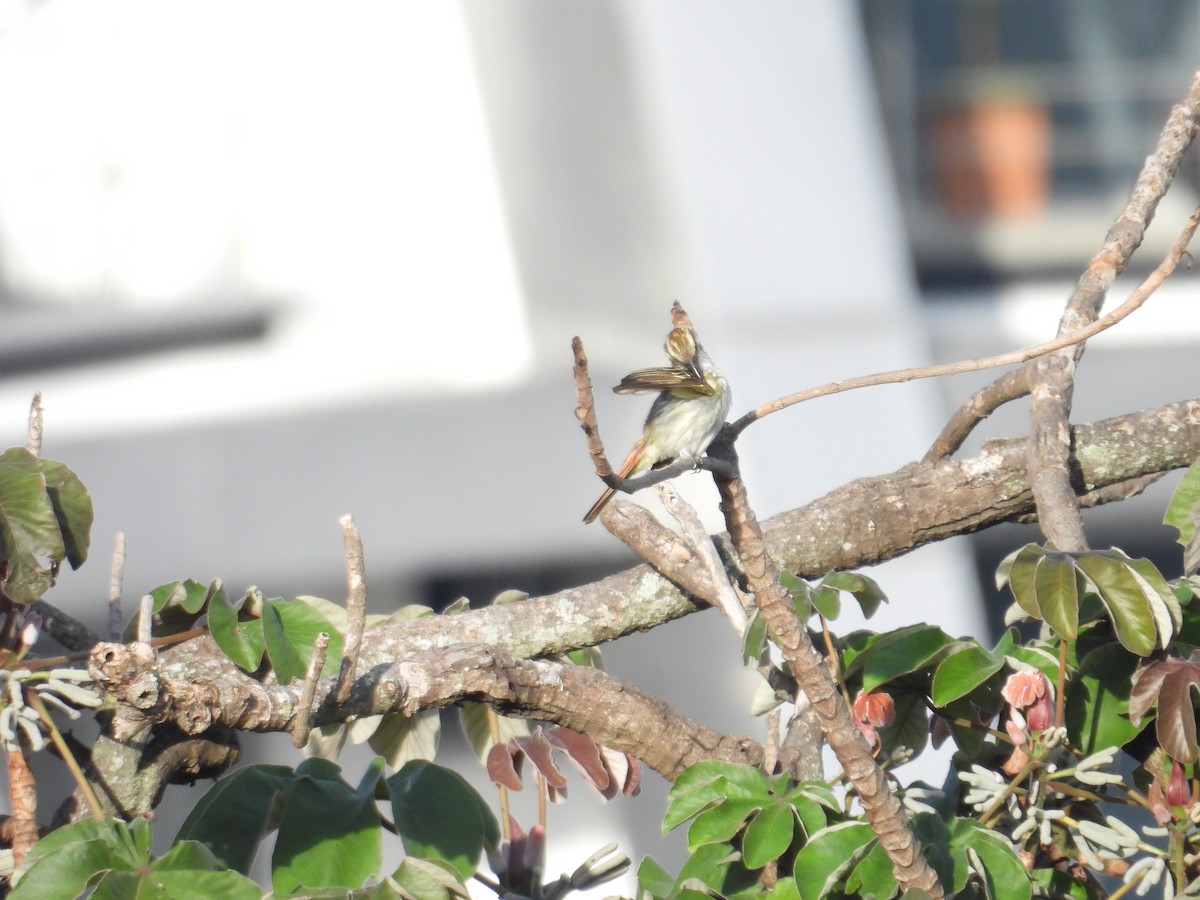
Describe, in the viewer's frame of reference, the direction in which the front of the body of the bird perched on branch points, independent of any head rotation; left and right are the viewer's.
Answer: facing to the right of the viewer

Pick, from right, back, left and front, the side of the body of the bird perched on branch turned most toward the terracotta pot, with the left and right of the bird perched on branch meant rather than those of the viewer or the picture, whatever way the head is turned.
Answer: left
